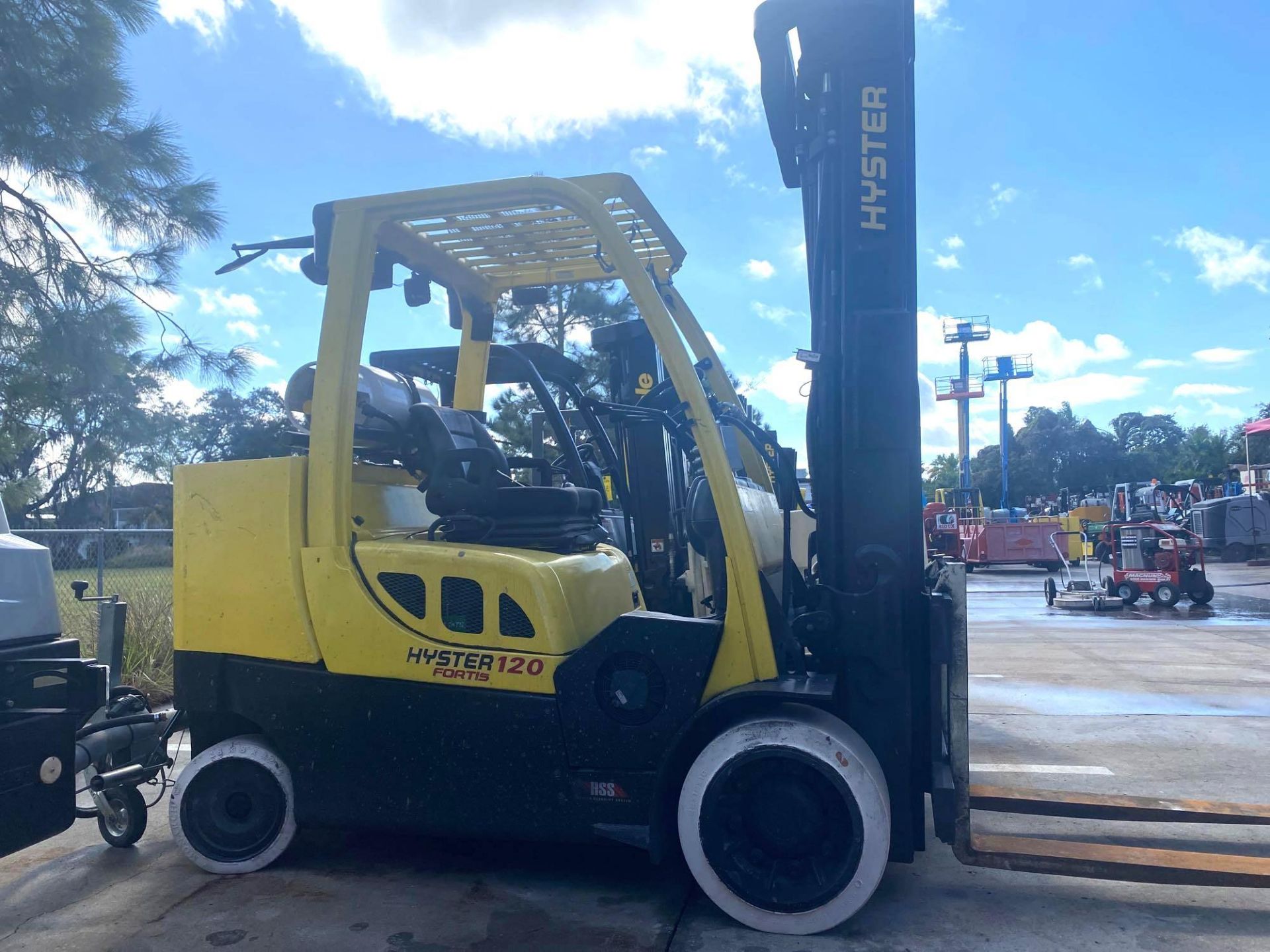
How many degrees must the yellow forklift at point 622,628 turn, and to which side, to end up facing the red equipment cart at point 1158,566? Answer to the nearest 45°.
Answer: approximately 45° to its left

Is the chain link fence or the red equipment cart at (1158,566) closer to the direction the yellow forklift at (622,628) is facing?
the red equipment cart

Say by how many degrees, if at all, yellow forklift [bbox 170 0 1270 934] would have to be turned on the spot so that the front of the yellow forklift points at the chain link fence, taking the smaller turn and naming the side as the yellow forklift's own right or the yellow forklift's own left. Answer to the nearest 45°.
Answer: approximately 135° to the yellow forklift's own left

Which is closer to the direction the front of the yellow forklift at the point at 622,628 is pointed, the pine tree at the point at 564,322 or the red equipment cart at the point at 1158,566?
the red equipment cart

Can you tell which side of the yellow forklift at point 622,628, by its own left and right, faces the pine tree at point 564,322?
left

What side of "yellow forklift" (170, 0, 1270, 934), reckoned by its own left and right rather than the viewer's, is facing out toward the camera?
right

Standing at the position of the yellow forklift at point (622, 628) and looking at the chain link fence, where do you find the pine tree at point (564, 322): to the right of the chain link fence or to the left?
right
